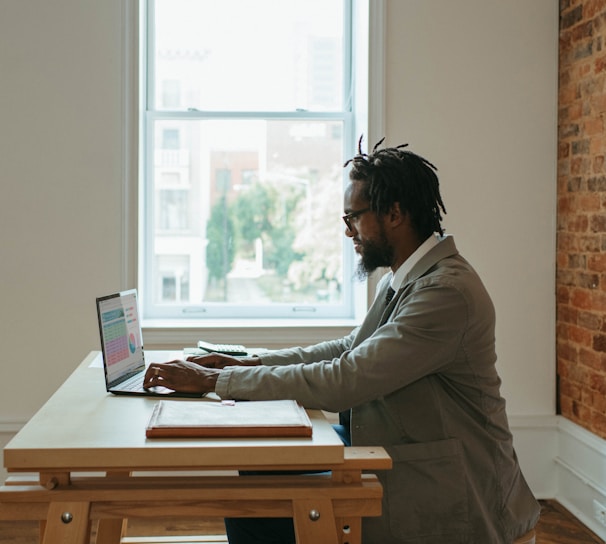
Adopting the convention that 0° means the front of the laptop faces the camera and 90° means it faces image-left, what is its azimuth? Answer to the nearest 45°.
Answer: approximately 270°

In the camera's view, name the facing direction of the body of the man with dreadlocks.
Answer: to the viewer's left

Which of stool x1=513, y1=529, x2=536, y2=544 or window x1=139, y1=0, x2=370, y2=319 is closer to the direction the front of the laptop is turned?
the stool

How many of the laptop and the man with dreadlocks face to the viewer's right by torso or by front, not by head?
1

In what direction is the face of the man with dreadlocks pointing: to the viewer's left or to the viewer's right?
to the viewer's left

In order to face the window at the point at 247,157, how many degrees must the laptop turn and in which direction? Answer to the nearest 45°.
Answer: approximately 90° to its left

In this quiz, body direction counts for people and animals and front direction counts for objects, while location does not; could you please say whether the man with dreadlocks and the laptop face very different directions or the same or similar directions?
very different directions

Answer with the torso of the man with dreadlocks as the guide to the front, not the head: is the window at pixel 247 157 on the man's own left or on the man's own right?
on the man's own right

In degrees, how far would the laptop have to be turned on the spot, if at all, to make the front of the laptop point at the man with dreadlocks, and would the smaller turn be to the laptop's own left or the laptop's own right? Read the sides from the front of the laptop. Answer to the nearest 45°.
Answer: approximately 45° to the laptop's own right
